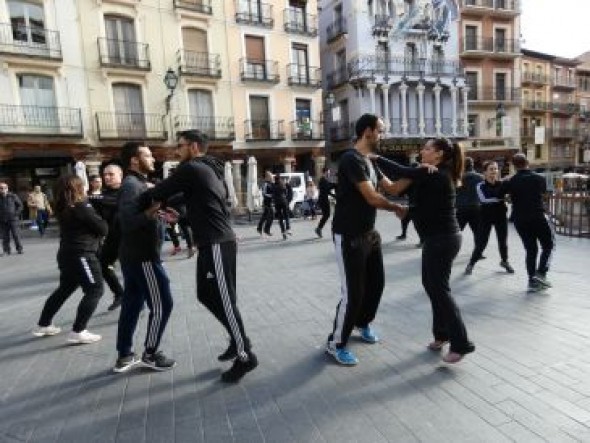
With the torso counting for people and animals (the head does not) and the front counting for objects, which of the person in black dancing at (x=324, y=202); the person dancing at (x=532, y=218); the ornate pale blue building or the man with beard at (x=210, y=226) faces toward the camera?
the ornate pale blue building

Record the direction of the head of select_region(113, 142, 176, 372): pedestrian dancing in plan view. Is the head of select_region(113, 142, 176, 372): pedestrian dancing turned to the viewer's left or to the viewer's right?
to the viewer's right

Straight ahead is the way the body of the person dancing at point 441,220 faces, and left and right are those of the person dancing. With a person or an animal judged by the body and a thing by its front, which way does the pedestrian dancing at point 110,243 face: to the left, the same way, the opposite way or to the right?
to the left

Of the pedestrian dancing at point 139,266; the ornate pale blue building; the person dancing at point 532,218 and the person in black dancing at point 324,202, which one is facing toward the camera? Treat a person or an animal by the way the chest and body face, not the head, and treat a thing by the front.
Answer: the ornate pale blue building

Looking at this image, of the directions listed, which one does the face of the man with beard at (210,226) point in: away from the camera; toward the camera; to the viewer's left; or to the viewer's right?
to the viewer's left

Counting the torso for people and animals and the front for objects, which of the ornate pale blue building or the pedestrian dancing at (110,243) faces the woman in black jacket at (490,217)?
the ornate pale blue building

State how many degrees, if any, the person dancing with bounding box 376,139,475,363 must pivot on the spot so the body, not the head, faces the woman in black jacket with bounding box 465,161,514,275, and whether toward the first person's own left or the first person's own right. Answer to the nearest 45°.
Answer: approximately 90° to the first person's own right
